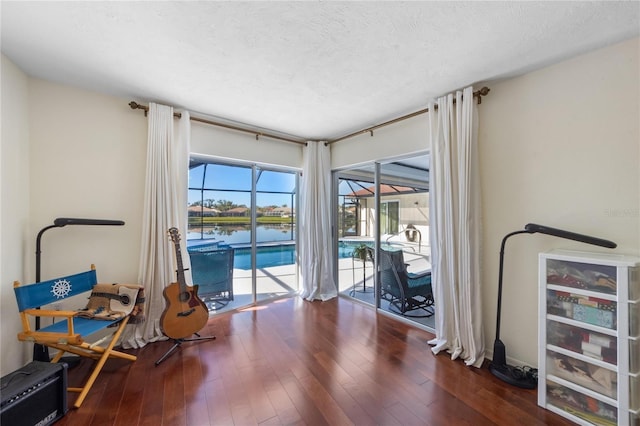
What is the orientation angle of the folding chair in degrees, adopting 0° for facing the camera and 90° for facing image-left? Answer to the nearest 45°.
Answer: approximately 315°

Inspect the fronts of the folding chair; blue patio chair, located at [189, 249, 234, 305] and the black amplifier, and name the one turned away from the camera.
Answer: the blue patio chair

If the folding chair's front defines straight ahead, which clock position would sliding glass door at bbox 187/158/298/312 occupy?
The sliding glass door is roughly at 10 o'clock from the folding chair.

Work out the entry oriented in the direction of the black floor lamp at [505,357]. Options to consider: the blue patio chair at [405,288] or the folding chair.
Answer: the folding chair

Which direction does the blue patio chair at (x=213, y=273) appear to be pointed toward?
away from the camera

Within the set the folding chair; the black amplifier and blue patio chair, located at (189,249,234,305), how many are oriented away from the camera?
1

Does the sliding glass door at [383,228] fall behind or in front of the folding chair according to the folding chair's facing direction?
in front

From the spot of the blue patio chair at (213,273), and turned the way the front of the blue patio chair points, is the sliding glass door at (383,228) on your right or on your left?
on your right

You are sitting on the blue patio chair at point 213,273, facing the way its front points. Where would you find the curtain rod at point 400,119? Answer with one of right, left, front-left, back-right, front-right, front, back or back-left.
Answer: back-right

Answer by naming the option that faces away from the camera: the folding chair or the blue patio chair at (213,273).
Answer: the blue patio chair

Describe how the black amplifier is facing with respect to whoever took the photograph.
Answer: facing the viewer and to the right of the viewer
